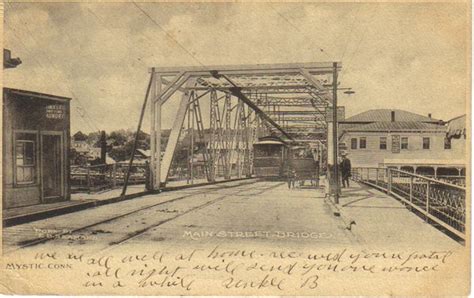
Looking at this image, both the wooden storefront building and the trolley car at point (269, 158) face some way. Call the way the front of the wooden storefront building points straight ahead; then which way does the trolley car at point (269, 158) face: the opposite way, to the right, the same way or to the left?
to the right

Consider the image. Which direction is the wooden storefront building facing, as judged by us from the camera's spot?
facing the viewer and to the right of the viewer

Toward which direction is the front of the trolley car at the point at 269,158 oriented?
toward the camera

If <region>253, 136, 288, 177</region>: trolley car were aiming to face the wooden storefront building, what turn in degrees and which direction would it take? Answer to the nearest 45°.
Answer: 0° — it already faces it

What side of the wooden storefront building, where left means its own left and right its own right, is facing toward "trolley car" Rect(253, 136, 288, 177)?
left
